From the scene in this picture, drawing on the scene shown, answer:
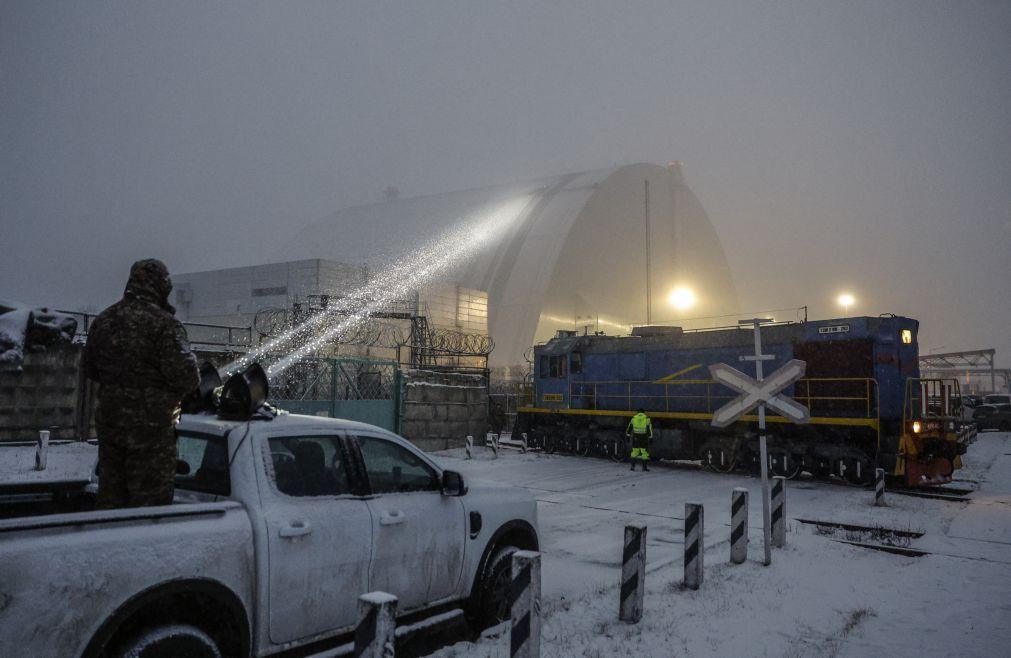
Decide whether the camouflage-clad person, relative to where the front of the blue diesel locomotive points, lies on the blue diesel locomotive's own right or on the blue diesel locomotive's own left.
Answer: on the blue diesel locomotive's own right

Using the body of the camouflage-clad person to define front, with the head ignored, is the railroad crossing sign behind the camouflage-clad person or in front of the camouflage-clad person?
in front

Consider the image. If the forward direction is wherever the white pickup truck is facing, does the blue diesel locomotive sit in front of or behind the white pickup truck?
in front

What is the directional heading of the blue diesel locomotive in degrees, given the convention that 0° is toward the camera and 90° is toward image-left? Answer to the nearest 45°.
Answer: approximately 315°

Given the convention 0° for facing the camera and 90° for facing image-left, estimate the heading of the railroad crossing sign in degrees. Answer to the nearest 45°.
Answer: approximately 0°

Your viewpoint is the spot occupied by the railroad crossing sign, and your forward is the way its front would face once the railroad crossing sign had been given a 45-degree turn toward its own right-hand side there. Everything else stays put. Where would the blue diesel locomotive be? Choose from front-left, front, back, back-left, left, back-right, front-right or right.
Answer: back-right

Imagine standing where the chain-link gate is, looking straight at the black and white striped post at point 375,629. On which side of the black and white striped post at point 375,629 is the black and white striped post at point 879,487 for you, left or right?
left

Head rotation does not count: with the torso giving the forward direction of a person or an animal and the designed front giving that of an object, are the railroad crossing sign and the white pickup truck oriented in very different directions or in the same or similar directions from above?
very different directions

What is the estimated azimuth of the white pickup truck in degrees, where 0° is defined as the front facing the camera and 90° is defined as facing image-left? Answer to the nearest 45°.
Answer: approximately 225°

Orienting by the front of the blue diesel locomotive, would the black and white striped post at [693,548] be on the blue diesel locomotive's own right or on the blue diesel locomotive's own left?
on the blue diesel locomotive's own right

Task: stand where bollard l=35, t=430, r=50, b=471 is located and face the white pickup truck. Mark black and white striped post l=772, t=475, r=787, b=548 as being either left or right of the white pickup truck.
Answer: left
